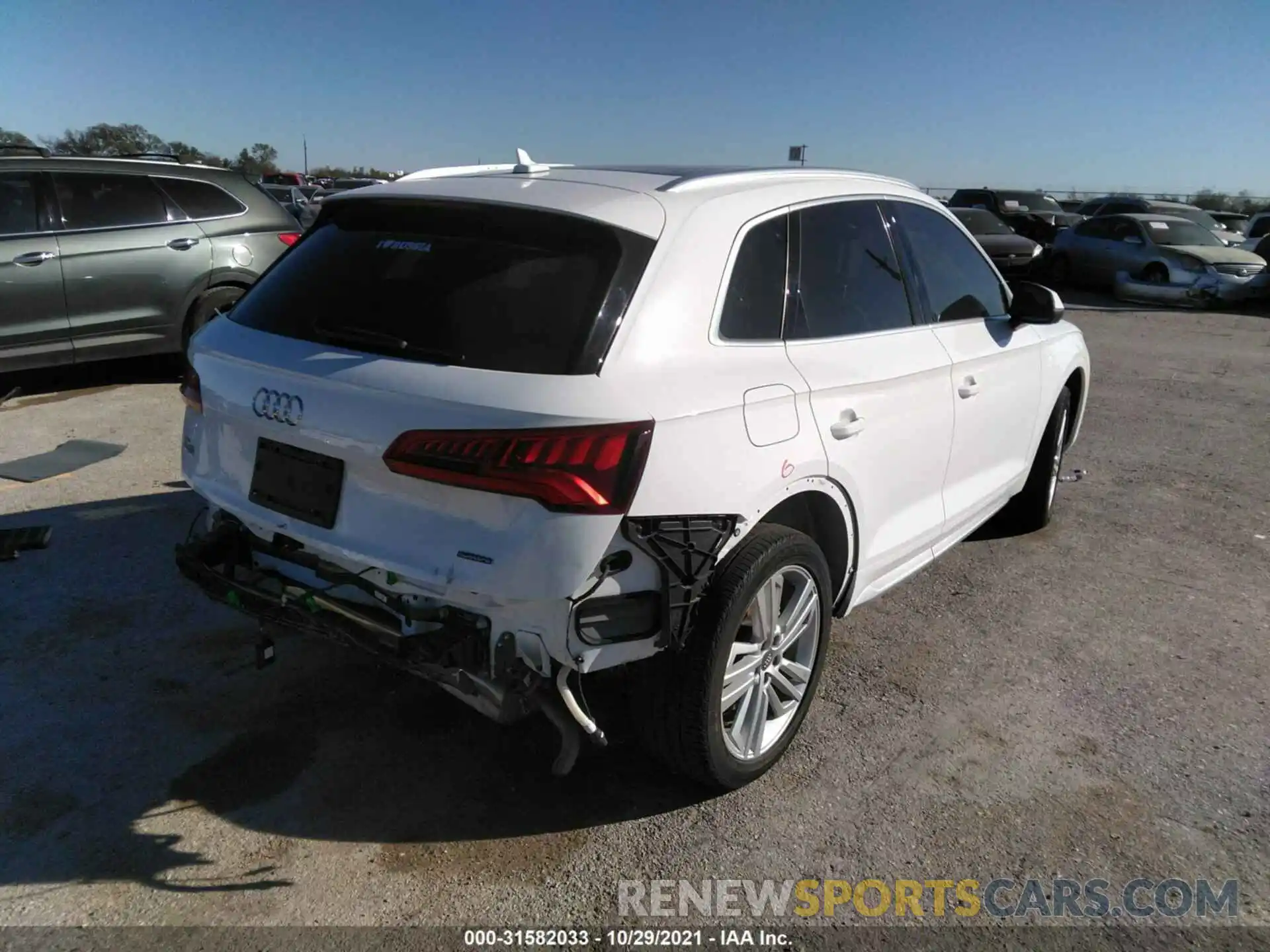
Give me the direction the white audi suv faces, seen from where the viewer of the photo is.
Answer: facing away from the viewer and to the right of the viewer

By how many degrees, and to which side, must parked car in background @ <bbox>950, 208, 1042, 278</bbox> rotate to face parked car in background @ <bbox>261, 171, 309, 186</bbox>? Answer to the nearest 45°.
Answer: approximately 135° to its right

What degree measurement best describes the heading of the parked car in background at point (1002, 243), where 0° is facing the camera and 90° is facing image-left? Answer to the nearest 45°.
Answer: approximately 315°

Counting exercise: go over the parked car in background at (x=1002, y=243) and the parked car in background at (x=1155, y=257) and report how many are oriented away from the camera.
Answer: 0

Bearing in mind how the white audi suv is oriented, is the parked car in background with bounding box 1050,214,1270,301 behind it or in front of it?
in front

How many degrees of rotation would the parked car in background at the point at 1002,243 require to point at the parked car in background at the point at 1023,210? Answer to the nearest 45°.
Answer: approximately 135° to its left

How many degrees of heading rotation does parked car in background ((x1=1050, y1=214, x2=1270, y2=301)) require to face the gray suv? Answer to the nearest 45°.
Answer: approximately 90° to its right

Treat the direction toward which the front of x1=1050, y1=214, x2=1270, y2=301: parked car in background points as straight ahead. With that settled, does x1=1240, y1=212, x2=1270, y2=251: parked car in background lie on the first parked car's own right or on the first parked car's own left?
on the first parked car's own left

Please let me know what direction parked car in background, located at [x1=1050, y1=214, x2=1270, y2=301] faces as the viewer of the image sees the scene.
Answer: facing the viewer and to the right of the viewer
